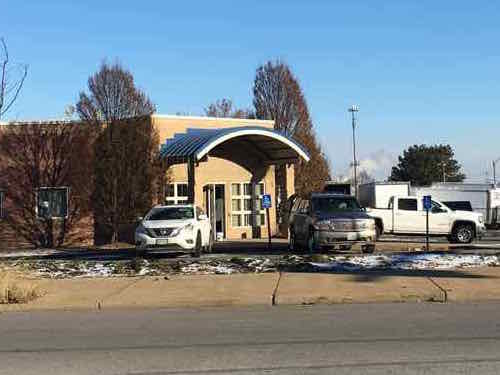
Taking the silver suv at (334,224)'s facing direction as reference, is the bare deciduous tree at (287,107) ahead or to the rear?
to the rear

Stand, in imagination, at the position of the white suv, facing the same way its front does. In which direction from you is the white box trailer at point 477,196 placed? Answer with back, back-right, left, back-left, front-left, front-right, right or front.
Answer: back

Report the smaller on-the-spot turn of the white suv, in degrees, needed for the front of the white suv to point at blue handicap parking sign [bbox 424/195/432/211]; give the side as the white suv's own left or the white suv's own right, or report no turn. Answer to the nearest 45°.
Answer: approximately 135° to the white suv's own left

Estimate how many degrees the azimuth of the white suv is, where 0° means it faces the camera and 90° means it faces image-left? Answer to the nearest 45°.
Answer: approximately 45°

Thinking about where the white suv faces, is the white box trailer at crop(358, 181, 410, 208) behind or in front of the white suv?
behind

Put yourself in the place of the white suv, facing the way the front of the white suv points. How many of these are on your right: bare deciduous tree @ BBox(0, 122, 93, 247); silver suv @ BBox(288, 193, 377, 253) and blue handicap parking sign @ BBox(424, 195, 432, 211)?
1

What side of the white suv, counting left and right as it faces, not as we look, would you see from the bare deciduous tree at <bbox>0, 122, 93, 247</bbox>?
right

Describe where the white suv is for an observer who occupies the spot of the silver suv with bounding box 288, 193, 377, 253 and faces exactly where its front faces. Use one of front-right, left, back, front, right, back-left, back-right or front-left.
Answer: back-right
